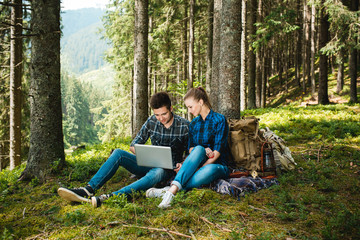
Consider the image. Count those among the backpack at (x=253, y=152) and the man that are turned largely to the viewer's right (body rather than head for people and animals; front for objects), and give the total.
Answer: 0

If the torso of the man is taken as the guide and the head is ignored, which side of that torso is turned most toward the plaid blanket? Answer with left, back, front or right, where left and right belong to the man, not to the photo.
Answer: left

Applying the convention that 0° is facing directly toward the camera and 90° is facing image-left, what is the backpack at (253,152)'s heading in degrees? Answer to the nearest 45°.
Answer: approximately 0°

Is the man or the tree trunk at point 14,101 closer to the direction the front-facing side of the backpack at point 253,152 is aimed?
the man

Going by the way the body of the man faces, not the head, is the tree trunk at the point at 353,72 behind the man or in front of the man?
behind

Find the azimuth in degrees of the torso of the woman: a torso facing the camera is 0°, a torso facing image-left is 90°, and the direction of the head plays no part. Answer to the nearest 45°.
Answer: approximately 45°

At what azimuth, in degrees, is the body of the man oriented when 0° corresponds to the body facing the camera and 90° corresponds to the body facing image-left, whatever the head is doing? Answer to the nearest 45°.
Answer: approximately 45°
